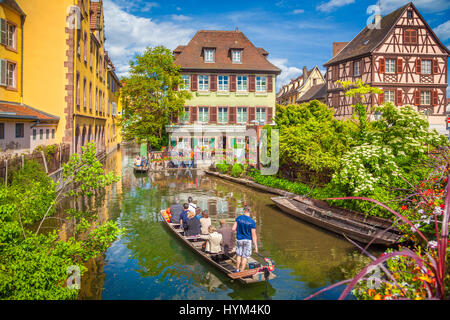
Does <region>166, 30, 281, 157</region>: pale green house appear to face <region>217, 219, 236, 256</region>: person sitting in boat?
yes

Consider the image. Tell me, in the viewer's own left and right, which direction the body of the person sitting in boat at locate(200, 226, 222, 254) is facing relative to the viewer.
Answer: facing away from the viewer and to the left of the viewer

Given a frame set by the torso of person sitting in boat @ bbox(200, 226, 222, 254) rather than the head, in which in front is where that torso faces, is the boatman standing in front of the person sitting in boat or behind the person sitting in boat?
behind

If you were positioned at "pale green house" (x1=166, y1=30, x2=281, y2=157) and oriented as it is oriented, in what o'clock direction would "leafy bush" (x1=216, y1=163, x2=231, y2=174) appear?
The leafy bush is roughly at 12 o'clock from the pale green house.

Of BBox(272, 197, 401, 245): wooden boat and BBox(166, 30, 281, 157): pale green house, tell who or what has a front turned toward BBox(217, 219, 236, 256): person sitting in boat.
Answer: the pale green house

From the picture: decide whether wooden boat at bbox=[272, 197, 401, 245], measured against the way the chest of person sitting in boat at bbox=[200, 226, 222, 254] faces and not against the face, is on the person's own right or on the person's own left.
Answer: on the person's own right

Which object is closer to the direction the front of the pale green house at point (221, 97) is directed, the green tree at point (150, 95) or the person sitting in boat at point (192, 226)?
the person sitting in boat

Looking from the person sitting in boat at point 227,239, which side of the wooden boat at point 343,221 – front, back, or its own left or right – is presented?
left

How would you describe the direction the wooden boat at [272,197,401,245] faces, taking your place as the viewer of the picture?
facing away from the viewer and to the left of the viewer

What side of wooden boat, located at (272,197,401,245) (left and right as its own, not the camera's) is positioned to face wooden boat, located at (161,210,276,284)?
left

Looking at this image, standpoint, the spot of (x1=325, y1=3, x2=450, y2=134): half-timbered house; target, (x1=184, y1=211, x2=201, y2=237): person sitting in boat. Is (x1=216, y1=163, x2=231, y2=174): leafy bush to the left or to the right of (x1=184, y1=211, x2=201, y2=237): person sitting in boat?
right
